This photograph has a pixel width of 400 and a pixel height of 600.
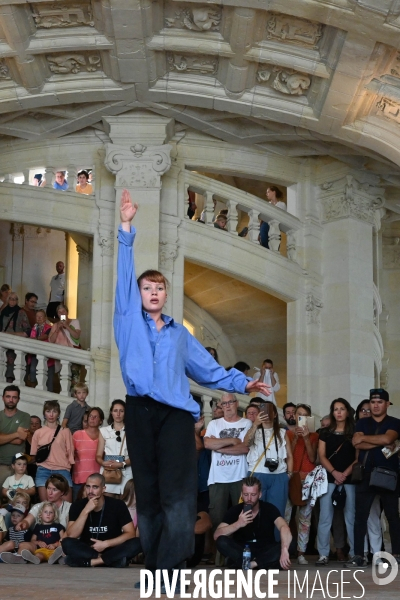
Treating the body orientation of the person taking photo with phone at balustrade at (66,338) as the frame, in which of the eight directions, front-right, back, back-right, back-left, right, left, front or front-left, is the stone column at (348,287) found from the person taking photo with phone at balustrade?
left

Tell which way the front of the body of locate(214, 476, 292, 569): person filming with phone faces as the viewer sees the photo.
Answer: toward the camera

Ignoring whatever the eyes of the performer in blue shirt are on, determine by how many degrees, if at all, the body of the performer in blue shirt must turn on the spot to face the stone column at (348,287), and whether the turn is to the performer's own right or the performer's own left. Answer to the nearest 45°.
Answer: approximately 180°

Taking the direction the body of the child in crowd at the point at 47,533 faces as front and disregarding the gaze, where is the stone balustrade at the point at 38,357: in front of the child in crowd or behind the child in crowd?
behind

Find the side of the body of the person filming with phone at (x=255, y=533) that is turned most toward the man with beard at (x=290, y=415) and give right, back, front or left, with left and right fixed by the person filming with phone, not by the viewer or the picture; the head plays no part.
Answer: back

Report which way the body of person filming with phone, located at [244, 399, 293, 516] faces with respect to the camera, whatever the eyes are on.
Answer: toward the camera

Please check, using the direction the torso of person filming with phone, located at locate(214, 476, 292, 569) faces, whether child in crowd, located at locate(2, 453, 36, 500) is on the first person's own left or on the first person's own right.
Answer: on the first person's own right

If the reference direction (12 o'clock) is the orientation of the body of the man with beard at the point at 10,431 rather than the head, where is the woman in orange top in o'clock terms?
The woman in orange top is roughly at 10 o'clock from the man with beard.
